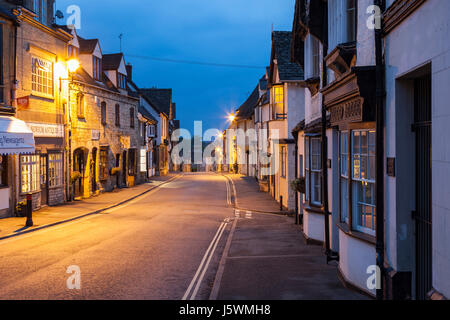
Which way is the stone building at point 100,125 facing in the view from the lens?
facing the viewer and to the right of the viewer

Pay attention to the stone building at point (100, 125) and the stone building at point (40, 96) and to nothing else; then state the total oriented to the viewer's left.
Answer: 0

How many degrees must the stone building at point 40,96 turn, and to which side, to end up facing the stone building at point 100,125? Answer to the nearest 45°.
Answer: approximately 90° to its left

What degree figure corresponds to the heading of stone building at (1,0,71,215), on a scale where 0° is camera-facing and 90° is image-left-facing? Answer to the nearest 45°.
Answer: approximately 315°

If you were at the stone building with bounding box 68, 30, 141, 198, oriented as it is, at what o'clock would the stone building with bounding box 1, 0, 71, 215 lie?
the stone building with bounding box 1, 0, 71, 215 is roughly at 2 o'clock from the stone building with bounding box 68, 30, 141, 198.
